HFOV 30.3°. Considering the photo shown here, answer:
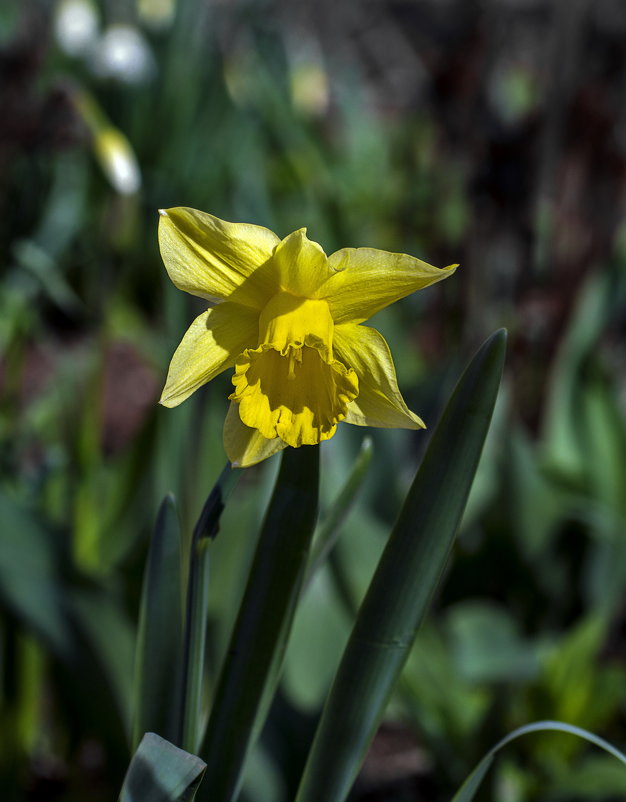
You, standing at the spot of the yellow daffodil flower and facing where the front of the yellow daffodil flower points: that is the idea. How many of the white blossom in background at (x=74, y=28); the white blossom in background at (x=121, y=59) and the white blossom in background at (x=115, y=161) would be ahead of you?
0

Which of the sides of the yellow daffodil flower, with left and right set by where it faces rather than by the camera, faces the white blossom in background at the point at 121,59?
back

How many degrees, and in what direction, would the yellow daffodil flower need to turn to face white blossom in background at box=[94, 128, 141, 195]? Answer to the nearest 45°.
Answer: approximately 180°

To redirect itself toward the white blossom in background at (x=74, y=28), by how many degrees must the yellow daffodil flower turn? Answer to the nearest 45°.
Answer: approximately 180°

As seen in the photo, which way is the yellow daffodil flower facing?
toward the camera
